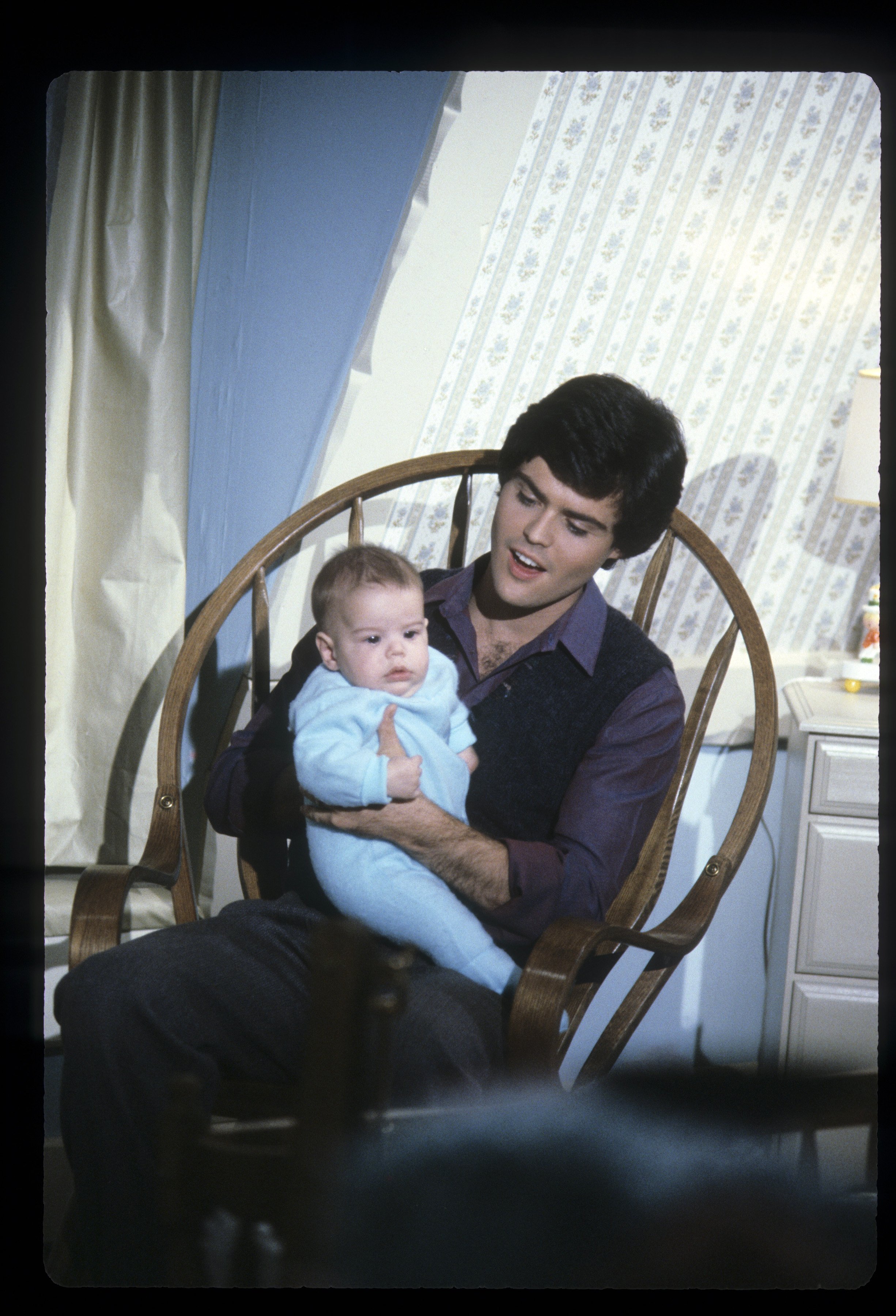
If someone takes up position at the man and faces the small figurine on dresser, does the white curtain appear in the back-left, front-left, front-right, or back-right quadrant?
back-left

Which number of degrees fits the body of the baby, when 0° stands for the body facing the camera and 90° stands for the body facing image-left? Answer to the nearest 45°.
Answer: approximately 315°
